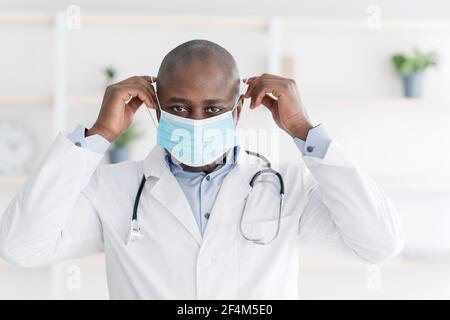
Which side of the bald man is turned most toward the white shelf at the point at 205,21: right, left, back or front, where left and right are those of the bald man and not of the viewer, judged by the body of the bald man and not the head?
back

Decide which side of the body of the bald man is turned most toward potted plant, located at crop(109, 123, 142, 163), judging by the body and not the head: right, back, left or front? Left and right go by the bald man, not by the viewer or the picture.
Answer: back

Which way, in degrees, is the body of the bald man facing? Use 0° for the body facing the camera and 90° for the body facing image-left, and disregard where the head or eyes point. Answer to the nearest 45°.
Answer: approximately 0°
